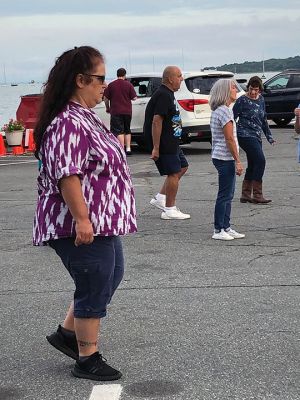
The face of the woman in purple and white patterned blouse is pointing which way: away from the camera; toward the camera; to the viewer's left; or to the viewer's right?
to the viewer's right

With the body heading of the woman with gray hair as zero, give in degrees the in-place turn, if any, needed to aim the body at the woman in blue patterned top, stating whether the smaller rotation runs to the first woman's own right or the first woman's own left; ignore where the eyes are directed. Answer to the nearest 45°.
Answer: approximately 90° to the first woman's own left

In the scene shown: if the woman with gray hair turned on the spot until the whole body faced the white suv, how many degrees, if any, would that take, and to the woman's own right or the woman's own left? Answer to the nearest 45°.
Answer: approximately 90° to the woman's own left

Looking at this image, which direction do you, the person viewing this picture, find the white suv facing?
facing away from the viewer and to the left of the viewer

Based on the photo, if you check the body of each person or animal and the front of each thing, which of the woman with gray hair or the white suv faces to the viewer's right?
the woman with gray hair

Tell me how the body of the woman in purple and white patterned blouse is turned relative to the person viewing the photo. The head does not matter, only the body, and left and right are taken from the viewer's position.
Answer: facing to the right of the viewer

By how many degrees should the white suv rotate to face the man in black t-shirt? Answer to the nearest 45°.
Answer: approximately 135° to its left

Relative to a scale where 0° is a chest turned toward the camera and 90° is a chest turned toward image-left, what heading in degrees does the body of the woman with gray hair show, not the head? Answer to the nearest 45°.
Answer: approximately 270°

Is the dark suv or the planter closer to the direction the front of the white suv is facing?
the planter

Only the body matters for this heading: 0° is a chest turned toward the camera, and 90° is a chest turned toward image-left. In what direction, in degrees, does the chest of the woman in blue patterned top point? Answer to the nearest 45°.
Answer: approximately 315°

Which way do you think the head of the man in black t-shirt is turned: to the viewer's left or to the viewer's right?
to the viewer's right
